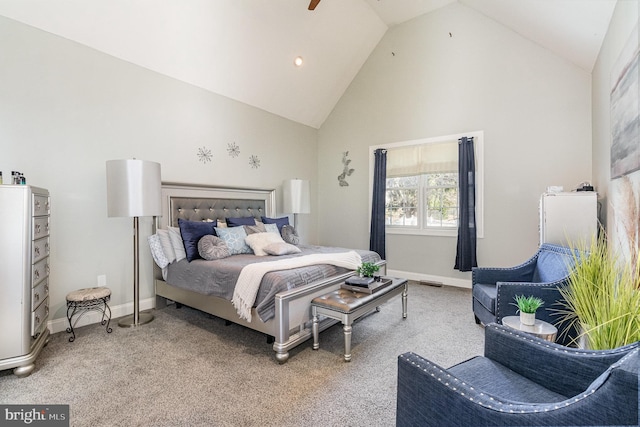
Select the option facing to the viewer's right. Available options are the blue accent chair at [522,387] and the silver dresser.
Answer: the silver dresser

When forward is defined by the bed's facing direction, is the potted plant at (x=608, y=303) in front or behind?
in front

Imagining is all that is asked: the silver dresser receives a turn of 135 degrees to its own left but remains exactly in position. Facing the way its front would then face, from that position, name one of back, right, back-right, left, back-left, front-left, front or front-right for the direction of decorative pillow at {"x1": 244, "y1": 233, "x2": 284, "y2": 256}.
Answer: back-right

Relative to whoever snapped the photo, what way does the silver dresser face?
facing to the right of the viewer

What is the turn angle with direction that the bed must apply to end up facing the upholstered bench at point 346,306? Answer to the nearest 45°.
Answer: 0° — it already faces it

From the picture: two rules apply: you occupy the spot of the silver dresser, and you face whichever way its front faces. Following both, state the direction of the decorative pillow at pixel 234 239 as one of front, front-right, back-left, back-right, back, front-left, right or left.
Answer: front

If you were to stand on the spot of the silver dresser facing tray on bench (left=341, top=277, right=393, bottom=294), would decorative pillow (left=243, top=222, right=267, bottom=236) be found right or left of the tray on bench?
left

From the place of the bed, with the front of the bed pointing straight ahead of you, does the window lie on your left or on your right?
on your left

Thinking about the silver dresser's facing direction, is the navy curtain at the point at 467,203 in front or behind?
in front

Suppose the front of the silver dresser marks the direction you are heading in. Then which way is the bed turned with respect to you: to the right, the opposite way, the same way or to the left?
to the right

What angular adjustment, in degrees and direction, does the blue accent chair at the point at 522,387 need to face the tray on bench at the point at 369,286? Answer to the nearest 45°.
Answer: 0° — it already faces it

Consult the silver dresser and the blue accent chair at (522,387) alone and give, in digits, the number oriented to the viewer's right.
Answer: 1

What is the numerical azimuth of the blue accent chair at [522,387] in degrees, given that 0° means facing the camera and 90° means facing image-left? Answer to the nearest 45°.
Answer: approximately 135°
